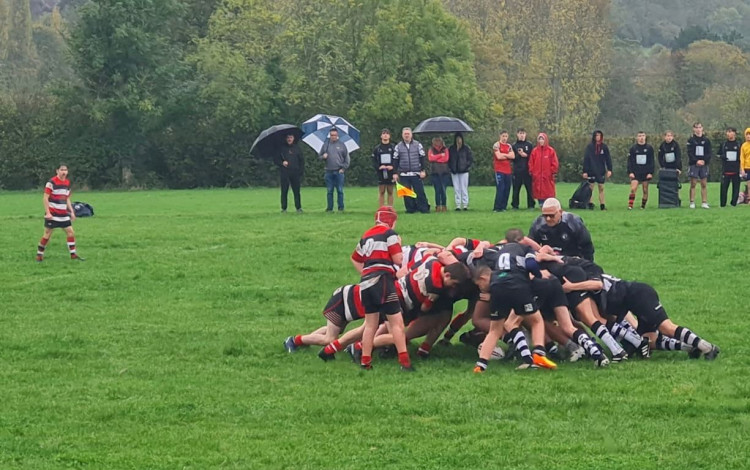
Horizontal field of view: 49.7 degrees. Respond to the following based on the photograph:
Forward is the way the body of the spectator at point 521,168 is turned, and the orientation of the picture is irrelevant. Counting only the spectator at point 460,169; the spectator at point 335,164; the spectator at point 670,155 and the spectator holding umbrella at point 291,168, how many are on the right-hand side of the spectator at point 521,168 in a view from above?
3

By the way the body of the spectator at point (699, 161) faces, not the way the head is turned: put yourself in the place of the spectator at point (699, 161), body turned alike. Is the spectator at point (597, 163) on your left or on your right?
on your right

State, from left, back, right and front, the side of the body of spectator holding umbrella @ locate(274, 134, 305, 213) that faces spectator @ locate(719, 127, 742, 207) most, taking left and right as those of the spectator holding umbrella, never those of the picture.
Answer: left

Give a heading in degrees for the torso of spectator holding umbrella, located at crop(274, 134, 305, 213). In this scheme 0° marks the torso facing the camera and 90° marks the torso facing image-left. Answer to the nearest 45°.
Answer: approximately 0°
